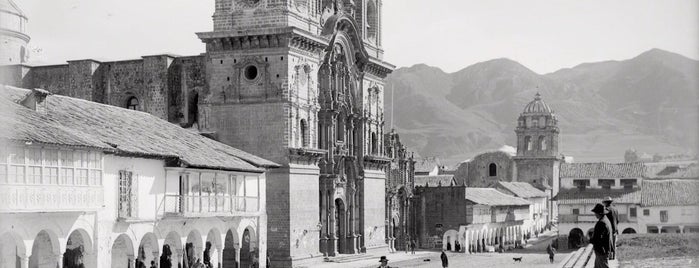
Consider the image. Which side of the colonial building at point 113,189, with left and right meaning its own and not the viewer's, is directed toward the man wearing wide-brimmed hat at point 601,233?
front

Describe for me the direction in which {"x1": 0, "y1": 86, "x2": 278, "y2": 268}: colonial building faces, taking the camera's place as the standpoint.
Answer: facing the viewer and to the right of the viewer
